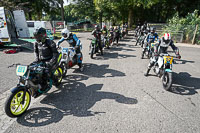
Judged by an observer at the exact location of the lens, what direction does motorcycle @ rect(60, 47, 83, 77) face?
facing the viewer and to the left of the viewer

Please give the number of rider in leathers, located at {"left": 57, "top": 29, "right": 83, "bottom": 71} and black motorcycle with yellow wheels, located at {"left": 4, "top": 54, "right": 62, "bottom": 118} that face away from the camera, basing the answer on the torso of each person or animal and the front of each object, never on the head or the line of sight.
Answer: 0

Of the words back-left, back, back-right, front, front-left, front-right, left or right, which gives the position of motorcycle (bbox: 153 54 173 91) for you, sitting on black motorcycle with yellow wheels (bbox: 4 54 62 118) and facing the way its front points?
back-left

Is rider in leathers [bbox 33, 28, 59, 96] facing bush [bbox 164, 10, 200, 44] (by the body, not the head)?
no

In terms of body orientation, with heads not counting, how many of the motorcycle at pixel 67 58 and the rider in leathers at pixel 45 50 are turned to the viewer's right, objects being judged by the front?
0

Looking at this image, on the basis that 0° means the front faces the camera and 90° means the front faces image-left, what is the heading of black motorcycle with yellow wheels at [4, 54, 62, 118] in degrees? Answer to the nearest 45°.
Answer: approximately 45°

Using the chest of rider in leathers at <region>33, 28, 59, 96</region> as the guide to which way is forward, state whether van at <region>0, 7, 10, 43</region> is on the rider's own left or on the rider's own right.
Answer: on the rider's own right

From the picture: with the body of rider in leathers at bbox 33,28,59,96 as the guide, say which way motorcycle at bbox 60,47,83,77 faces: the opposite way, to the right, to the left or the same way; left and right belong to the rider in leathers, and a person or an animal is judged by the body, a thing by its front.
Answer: the same way

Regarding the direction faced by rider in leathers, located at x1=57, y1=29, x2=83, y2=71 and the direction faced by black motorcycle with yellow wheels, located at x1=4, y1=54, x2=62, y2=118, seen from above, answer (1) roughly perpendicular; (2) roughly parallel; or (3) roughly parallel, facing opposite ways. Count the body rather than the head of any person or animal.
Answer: roughly parallel

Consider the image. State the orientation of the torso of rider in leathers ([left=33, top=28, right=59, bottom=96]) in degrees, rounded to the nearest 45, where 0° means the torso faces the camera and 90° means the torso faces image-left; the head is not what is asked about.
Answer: approximately 45°

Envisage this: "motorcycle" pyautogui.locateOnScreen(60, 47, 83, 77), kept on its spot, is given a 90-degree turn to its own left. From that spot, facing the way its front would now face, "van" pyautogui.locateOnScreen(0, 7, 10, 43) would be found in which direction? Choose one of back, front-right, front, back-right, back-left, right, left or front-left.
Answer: back

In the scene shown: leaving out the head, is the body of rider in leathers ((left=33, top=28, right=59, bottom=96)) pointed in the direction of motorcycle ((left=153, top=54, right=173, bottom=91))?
no

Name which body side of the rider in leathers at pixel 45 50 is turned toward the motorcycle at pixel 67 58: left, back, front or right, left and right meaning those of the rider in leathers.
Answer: back

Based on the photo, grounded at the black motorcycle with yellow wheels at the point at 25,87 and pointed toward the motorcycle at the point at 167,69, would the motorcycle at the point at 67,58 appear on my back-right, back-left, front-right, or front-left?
front-left

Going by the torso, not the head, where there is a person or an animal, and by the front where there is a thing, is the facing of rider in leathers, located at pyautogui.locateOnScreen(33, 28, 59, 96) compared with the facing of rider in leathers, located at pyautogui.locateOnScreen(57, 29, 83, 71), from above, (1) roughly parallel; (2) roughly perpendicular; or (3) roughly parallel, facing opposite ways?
roughly parallel

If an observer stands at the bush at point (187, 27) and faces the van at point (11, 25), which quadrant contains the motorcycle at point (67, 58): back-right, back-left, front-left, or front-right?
front-left

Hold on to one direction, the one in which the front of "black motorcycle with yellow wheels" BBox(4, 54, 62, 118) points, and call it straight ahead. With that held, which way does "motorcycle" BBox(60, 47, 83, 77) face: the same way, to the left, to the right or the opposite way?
the same way

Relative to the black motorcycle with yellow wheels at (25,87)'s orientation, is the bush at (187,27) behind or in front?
behind

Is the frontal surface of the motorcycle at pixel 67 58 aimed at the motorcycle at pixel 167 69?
no

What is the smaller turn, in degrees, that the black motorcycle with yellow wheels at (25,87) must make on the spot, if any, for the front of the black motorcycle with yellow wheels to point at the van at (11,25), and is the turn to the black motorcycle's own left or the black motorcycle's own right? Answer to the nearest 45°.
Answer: approximately 135° to the black motorcycle's own right
